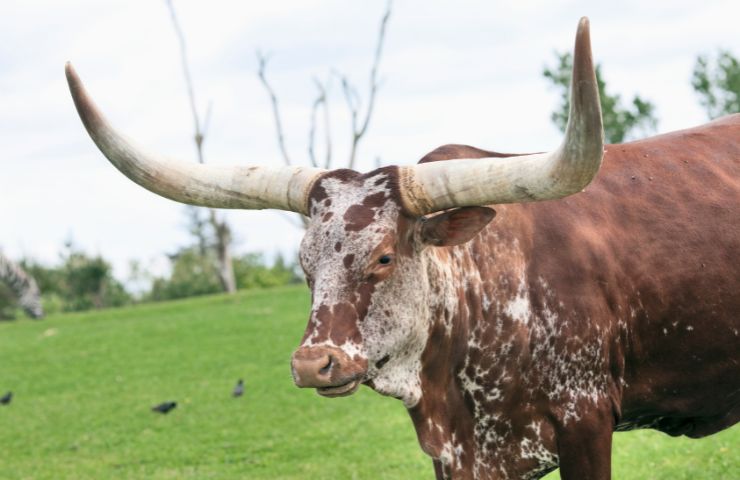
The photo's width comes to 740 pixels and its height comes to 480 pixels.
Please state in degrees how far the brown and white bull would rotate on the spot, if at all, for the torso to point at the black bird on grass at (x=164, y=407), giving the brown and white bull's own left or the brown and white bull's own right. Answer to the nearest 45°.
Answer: approximately 90° to the brown and white bull's own right

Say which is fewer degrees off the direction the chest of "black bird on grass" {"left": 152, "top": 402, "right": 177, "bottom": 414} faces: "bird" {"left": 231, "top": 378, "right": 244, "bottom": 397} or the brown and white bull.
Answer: the bird

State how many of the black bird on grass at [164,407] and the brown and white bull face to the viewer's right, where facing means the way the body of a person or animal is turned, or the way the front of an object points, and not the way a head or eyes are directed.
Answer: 1

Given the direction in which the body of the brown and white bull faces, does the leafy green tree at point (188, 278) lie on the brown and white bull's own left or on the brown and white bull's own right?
on the brown and white bull's own right

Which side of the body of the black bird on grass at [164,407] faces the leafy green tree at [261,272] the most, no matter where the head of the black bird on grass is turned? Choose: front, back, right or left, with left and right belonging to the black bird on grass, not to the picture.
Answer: left

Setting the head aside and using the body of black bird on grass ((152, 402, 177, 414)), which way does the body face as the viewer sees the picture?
to the viewer's right

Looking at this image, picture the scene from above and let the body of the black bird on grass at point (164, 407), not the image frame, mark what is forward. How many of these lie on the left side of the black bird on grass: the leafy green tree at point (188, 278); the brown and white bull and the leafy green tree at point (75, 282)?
2

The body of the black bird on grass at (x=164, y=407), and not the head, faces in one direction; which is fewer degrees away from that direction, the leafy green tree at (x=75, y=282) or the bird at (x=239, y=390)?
the bird
